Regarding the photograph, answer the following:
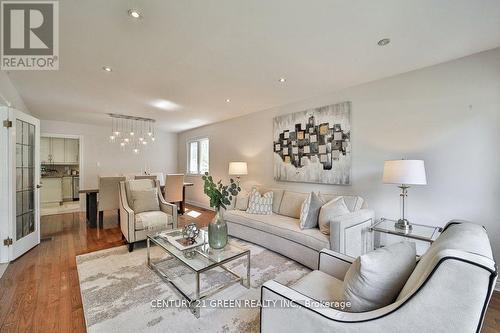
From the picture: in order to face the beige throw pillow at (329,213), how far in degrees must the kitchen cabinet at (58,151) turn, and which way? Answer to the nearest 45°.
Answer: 0° — it already faces it

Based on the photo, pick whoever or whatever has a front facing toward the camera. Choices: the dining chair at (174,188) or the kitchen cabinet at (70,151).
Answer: the kitchen cabinet

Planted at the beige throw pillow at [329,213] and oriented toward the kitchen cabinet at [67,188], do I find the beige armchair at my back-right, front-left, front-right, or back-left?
front-left

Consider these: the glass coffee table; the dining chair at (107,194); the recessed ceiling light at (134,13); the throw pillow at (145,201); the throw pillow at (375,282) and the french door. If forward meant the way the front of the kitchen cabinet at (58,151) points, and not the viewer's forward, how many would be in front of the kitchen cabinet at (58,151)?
6

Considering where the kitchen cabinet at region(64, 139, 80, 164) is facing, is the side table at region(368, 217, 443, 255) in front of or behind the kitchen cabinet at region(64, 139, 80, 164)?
in front

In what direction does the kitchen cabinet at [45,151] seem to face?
toward the camera

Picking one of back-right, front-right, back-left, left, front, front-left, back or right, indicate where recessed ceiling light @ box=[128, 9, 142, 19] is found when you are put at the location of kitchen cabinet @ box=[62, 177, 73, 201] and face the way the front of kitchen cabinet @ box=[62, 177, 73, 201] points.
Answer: front

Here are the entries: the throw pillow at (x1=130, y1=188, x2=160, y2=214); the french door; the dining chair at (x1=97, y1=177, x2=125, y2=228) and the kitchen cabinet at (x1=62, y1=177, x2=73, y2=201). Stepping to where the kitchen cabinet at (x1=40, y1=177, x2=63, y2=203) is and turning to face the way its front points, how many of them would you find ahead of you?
3

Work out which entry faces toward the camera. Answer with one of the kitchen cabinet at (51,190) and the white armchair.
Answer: the kitchen cabinet

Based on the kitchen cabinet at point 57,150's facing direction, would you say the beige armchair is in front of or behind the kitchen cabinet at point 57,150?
in front

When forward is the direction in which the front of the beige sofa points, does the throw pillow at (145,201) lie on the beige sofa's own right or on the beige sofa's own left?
on the beige sofa's own right

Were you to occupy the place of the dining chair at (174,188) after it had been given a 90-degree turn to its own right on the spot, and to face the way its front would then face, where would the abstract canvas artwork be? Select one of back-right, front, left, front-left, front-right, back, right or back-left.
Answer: front-right

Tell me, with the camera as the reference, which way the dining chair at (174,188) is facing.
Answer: facing away from the viewer

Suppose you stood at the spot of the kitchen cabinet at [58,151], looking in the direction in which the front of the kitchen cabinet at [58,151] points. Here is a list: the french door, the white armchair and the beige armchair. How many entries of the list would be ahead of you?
3

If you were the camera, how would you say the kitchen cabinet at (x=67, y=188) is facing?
facing the viewer

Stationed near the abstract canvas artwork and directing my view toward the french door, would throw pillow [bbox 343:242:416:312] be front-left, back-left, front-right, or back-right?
front-left

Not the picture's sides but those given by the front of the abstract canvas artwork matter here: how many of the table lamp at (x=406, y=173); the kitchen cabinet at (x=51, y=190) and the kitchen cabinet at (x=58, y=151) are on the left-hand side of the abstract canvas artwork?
1

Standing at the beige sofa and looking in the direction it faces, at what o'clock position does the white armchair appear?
The white armchair is roughly at 10 o'clock from the beige sofa.

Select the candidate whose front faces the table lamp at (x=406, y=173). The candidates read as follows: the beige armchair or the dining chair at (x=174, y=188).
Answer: the beige armchair

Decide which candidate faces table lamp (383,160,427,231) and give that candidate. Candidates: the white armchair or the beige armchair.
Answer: the beige armchair
